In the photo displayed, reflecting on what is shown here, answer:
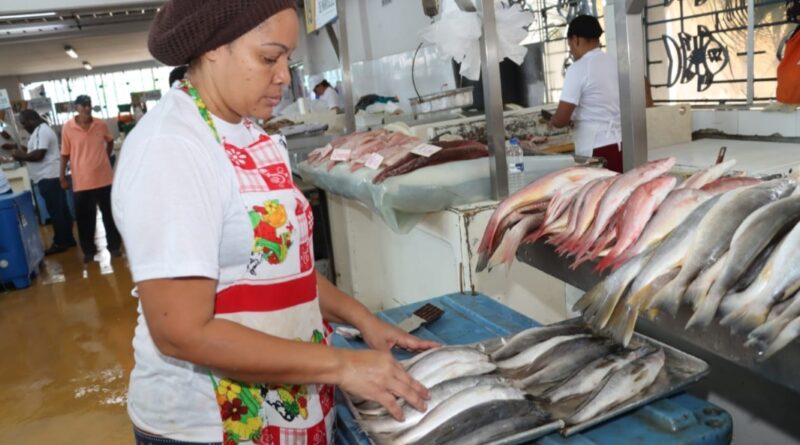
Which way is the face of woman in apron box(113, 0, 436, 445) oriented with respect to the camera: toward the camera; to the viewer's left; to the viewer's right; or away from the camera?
to the viewer's right

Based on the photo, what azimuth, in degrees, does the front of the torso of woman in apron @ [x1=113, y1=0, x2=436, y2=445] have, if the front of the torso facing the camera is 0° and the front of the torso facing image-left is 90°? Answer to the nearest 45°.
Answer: approximately 315°

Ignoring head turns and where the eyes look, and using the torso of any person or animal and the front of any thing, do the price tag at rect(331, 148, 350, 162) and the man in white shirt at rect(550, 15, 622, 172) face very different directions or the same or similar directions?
very different directions

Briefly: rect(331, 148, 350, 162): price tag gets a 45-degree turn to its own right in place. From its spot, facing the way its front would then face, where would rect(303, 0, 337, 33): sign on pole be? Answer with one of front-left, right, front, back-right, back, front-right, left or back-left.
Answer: back-right

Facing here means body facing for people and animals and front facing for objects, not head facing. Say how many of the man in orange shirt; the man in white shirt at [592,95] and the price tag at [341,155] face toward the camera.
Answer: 2

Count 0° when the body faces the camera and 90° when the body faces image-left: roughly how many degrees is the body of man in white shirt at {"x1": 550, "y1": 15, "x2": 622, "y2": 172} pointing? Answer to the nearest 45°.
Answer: approximately 135°
